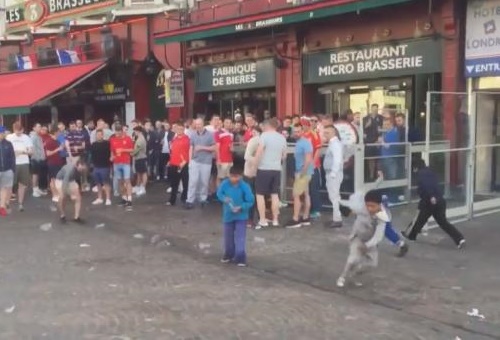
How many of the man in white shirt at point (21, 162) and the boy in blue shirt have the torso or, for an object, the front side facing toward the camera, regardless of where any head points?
2

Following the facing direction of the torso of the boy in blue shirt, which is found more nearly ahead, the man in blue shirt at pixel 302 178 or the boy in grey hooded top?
the boy in grey hooded top

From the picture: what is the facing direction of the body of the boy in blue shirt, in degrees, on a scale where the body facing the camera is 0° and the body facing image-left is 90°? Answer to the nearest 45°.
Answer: approximately 0°

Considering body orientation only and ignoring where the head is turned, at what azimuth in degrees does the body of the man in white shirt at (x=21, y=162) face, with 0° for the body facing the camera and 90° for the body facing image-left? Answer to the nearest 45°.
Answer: approximately 0°

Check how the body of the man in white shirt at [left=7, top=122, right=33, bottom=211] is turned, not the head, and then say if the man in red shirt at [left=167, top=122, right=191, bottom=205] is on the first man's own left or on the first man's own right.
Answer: on the first man's own left

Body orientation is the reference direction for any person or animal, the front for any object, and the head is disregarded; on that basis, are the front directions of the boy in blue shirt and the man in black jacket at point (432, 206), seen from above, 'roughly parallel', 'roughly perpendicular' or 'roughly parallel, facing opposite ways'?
roughly perpendicular
